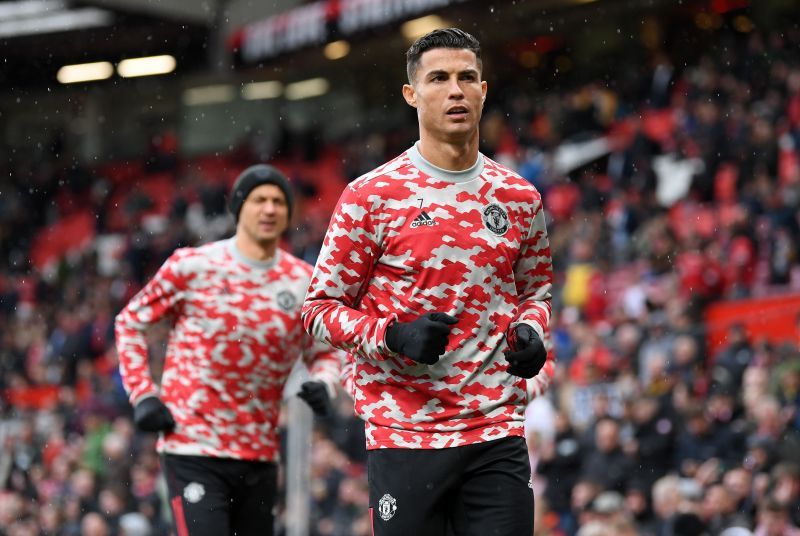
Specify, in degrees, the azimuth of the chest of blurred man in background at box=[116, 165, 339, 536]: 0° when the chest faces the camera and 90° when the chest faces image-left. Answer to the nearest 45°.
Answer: approximately 315°
